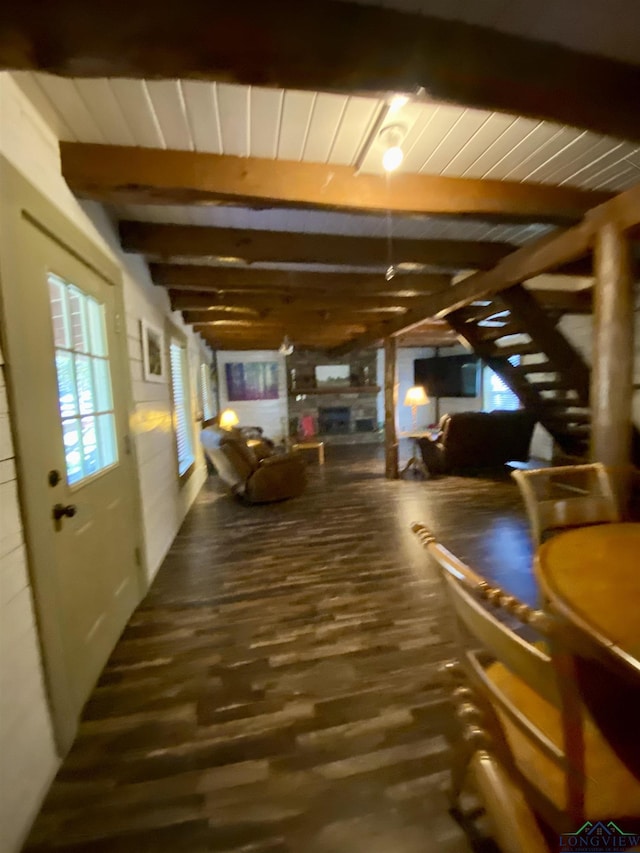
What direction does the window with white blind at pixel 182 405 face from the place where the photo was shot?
facing to the right of the viewer

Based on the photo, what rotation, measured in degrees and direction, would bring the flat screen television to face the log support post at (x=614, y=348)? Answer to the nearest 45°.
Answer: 0° — it already faces it

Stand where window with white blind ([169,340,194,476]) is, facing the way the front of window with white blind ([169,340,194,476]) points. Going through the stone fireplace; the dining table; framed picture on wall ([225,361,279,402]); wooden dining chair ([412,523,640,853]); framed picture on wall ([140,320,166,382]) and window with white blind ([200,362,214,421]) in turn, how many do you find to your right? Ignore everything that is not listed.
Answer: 3

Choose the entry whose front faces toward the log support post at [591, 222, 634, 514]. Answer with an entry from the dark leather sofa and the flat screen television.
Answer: the flat screen television

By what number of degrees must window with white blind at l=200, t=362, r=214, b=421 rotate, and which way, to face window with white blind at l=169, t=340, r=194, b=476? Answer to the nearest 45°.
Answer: approximately 90° to its right

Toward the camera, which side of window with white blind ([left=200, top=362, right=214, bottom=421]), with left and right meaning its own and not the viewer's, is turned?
right

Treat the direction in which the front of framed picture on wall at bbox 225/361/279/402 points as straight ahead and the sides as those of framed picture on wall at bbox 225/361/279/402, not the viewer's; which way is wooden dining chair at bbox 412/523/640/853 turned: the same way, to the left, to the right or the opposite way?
to the left

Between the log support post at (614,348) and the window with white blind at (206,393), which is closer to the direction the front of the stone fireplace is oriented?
the log support post

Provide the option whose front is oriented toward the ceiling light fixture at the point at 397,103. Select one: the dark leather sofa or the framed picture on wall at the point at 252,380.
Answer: the framed picture on wall

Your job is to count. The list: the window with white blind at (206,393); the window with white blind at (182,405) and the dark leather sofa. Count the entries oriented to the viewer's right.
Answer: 2

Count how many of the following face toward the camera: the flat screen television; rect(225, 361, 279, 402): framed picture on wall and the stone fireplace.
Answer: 3

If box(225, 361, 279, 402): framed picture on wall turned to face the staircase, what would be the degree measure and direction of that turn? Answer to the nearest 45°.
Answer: approximately 45° to its left
